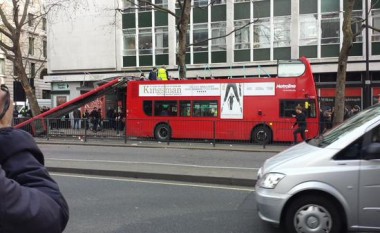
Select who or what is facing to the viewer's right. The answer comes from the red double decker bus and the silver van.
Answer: the red double decker bus

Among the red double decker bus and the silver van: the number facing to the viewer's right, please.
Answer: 1

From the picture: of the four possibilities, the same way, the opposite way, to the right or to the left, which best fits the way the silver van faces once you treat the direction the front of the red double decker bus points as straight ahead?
the opposite way

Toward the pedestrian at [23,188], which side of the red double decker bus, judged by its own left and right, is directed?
right

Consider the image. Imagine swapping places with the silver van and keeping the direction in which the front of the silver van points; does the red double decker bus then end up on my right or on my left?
on my right

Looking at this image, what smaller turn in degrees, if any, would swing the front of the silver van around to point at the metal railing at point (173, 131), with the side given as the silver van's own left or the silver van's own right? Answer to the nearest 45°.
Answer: approximately 45° to the silver van's own right

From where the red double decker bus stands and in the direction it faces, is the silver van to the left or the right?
on its right

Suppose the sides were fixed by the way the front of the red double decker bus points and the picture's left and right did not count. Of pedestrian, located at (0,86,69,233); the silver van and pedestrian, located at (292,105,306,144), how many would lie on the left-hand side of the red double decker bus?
0

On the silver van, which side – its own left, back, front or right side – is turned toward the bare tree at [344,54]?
right

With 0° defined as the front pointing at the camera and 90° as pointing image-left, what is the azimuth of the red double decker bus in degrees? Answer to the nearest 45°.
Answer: approximately 270°

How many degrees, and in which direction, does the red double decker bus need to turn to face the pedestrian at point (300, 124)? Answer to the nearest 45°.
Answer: approximately 45° to its right

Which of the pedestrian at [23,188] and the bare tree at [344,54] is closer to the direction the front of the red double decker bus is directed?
the bare tree
